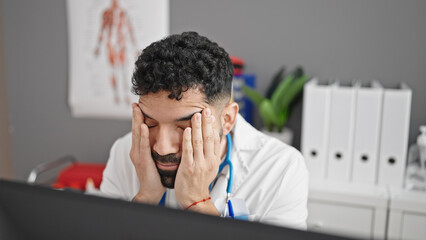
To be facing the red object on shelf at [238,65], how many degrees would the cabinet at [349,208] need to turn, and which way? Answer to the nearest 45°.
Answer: approximately 135° to its right

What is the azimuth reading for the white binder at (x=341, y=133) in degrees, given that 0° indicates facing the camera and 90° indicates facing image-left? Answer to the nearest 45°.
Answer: approximately 0°

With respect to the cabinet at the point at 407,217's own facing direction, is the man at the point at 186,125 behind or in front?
in front

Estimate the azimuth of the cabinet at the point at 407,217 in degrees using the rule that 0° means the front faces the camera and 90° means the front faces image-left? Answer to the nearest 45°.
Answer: approximately 0°

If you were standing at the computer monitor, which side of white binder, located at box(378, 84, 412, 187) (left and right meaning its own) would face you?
front

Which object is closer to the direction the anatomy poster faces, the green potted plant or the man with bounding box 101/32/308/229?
the man
